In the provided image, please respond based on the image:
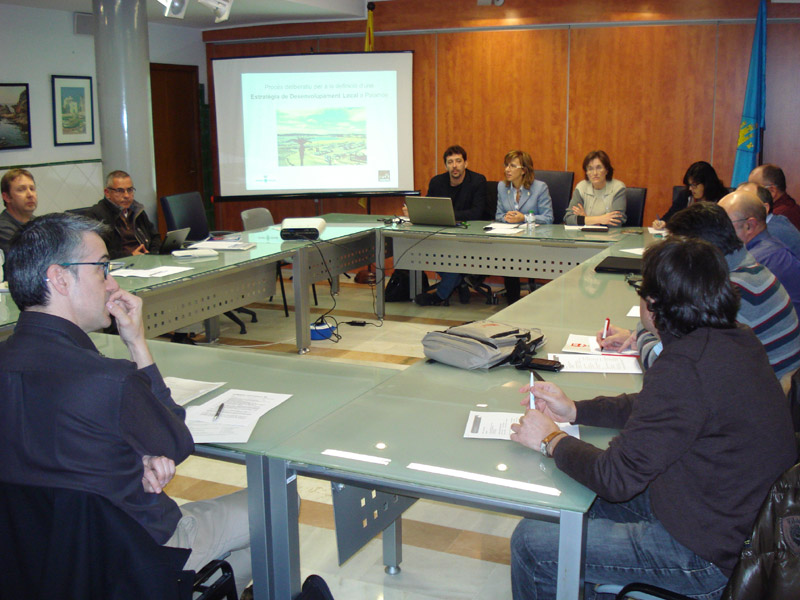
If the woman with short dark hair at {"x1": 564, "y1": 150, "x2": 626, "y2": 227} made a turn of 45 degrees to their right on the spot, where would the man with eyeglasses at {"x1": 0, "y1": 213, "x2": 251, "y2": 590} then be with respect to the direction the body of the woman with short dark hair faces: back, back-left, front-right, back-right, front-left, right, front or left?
front-left

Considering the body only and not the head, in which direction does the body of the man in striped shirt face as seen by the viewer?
to the viewer's left

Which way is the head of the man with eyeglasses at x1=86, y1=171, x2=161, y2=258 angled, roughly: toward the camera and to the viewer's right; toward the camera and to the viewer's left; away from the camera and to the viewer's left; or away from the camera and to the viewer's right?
toward the camera and to the viewer's right

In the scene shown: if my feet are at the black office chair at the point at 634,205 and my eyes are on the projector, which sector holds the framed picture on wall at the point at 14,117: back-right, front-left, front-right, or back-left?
front-right

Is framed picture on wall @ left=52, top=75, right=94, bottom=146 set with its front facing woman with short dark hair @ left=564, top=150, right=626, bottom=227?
yes

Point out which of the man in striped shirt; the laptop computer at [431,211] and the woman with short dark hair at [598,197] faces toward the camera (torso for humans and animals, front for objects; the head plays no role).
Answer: the woman with short dark hair

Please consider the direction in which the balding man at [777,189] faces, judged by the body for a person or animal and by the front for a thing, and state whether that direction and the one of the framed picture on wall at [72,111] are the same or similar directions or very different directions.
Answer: very different directions

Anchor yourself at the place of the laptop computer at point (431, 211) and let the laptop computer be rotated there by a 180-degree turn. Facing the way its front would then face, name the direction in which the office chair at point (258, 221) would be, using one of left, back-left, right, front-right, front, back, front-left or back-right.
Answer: right

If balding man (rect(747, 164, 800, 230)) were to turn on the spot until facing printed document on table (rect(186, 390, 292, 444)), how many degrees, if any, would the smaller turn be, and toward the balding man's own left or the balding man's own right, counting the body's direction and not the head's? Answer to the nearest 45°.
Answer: approximately 90° to the balding man's own left

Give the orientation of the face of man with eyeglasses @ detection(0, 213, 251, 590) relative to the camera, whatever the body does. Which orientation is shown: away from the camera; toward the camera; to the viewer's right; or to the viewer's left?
to the viewer's right

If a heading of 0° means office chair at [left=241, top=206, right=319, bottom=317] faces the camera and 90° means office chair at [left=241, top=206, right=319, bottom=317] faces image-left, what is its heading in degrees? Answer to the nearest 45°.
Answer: approximately 315°

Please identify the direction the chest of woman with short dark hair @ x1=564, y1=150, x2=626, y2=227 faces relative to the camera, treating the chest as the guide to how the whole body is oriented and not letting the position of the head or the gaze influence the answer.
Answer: toward the camera

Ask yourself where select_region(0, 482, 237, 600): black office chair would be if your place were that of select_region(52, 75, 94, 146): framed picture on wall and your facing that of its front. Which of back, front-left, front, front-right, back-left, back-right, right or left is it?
front-right

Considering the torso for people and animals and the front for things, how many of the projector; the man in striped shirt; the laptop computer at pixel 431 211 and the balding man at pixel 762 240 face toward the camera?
0

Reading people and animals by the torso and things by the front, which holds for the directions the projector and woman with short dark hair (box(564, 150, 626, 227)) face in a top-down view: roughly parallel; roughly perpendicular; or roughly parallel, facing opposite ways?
roughly parallel, facing opposite ways

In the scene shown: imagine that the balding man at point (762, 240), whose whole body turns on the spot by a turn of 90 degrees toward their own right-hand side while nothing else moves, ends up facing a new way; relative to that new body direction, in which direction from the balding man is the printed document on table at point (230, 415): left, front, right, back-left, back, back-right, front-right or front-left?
back-left

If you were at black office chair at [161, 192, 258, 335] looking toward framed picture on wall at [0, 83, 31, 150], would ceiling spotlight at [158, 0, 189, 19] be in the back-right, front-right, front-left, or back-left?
back-left

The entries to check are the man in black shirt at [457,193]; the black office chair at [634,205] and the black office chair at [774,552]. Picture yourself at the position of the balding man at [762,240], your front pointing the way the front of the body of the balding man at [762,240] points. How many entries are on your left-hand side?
1

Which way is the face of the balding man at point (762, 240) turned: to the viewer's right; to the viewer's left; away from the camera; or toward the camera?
to the viewer's left

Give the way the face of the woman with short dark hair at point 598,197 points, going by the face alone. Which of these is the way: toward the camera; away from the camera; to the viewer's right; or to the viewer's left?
toward the camera

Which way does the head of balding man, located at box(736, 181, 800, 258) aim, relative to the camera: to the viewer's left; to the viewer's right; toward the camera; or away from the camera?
to the viewer's left

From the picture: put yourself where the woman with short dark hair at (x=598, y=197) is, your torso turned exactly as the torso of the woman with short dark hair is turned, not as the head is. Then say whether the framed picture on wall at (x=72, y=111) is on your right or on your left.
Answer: on your right
